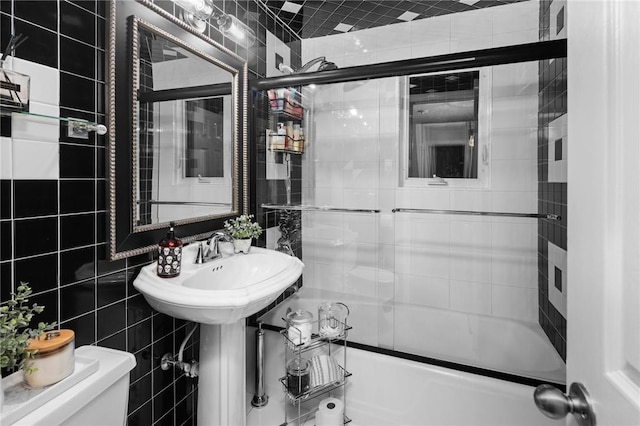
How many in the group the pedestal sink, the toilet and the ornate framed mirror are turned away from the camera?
0

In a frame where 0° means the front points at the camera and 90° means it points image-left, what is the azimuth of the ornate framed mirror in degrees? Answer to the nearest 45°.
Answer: approximately 315°

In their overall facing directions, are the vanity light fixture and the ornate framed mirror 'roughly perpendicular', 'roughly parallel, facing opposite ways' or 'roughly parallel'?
roughly parallel

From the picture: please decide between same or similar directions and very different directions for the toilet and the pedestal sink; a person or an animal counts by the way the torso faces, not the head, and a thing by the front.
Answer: same or similar directions

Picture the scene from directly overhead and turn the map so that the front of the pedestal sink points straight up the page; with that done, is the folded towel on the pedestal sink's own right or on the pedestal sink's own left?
on the pedestal sink's own left

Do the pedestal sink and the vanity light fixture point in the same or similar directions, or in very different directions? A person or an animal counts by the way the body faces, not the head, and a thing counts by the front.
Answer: same or similar directions

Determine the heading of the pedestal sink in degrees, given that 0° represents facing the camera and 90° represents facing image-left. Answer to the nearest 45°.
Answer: approximately 315°

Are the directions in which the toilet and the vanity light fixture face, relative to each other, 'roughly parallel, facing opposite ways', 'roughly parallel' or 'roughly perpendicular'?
roughly parallel
